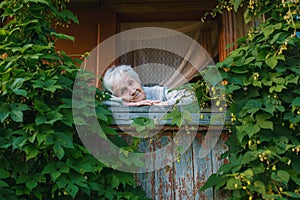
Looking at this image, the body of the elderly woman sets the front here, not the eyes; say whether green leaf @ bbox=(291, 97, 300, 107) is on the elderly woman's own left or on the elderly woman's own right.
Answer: on the elderly woman's own left

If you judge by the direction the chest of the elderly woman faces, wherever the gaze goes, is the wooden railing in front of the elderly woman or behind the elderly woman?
in front

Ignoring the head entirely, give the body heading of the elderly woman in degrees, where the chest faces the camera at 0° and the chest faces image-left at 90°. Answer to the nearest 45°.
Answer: approximately 0°
